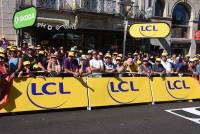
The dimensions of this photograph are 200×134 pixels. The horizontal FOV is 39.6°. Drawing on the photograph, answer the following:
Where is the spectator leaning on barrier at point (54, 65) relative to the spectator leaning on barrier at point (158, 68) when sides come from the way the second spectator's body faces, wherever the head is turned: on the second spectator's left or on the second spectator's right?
on the second spectator's right

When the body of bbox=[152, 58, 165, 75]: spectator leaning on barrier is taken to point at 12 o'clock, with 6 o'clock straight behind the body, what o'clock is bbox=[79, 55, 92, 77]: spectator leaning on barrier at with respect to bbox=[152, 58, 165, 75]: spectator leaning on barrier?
bbox=[79, 55, 92, 77]: spectator leaning on barrier is roughly at 2 o'clock from bbox=[152, 58, 165, 75]: spectator leaning on barrier.

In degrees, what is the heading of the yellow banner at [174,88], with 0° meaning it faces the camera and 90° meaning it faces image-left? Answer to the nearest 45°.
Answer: approximately 0°

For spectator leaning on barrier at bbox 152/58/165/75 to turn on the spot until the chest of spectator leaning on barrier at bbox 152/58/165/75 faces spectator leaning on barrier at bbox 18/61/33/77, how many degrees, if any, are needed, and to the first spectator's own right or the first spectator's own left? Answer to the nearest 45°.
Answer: approximately 45° to the first spectator's own right

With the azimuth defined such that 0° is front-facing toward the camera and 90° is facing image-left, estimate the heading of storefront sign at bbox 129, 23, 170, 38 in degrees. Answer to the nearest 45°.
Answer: approximately 0°

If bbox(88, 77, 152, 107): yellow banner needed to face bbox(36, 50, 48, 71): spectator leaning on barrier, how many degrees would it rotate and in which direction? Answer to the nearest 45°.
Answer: approximately 90° to its right

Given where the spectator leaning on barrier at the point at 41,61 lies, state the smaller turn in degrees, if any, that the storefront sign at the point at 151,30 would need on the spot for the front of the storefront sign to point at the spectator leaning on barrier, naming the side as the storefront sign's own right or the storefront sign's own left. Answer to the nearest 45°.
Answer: approximately 45° to the storefront sign's own right
